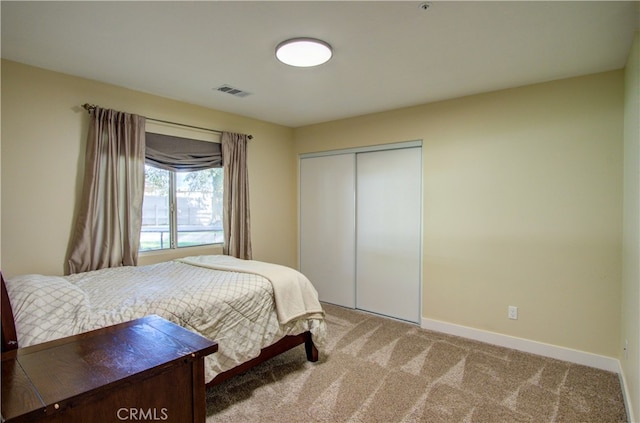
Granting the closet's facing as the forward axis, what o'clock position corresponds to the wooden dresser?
The wooden dresser is roughly at 11 o'clock from the closet.

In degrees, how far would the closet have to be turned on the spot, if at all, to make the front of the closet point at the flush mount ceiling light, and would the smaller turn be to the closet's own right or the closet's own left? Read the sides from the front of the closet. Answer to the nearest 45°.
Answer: approximately 45° to the closet's own left

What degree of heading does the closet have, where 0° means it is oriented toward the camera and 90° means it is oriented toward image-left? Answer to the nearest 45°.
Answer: approximately 45°

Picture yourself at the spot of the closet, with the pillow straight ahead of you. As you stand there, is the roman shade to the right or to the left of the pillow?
right

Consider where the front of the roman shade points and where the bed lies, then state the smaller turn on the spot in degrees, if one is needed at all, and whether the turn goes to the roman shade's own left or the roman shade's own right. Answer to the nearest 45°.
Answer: approximately 45° to the roman shade's own right

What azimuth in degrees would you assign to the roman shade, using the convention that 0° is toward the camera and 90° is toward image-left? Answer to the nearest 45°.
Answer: approximately 315°

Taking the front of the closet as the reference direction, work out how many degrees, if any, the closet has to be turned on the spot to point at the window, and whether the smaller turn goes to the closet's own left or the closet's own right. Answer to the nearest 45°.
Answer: approximately 45° to the closet's own right
